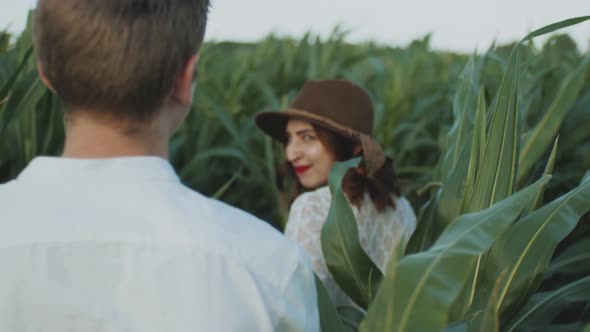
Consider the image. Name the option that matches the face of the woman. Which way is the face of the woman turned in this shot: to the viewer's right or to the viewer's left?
to the viewer's left

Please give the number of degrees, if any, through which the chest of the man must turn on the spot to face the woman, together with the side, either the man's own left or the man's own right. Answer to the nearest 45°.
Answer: approximately 45° to the man's own right

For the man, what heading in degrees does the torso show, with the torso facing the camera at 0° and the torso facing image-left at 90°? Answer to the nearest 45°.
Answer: approximately 180°
